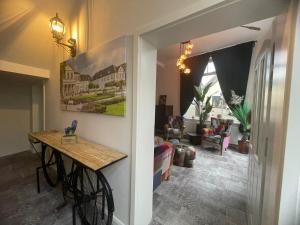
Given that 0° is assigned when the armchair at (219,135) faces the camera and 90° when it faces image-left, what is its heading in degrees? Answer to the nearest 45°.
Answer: approximately 45°
